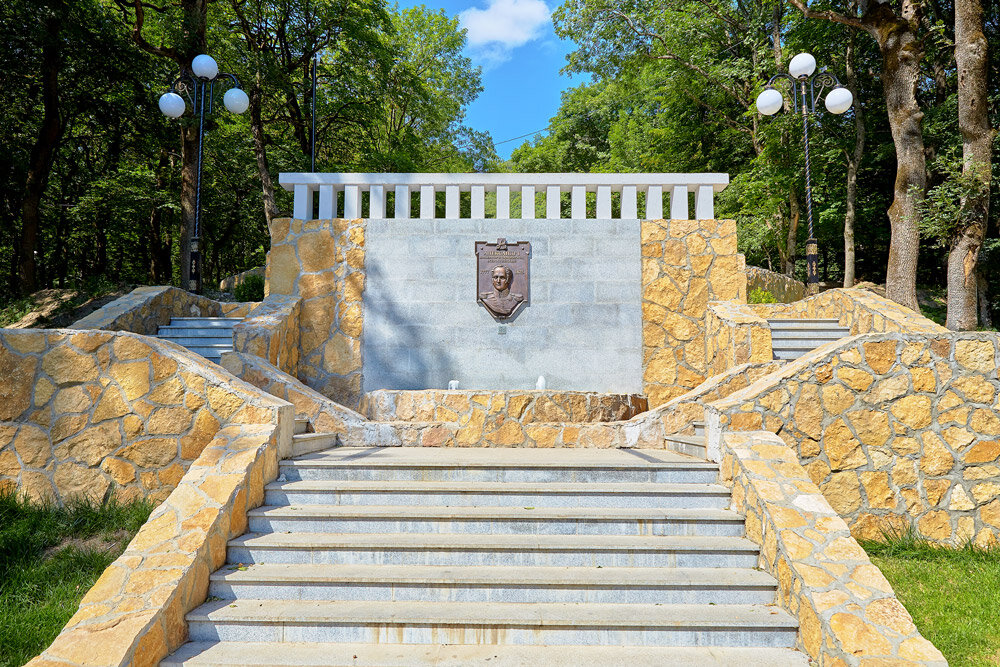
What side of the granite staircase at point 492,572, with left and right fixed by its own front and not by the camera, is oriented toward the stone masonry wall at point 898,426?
left

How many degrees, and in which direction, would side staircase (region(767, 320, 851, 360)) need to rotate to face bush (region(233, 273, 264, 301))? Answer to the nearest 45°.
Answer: approximately 90° to its right

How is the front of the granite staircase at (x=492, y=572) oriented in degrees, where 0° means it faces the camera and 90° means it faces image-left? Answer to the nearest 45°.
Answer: approximately 0°

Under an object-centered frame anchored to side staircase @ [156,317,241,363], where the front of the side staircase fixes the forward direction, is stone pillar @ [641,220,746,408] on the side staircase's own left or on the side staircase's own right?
on the side staircase's own left

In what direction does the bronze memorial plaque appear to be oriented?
toward the camera

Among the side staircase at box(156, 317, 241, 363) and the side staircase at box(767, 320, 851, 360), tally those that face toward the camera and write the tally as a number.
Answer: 2

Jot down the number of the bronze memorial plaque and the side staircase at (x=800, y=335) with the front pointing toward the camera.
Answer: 2

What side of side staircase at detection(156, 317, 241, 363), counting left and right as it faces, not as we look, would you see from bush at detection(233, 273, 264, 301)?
back

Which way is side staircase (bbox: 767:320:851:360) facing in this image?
toward the camera

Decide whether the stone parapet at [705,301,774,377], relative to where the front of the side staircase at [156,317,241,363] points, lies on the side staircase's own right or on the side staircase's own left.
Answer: on the side staircase's own left

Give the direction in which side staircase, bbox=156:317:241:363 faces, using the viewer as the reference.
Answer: facing the viewer

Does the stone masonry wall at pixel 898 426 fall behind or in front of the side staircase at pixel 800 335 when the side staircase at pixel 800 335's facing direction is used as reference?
in front
